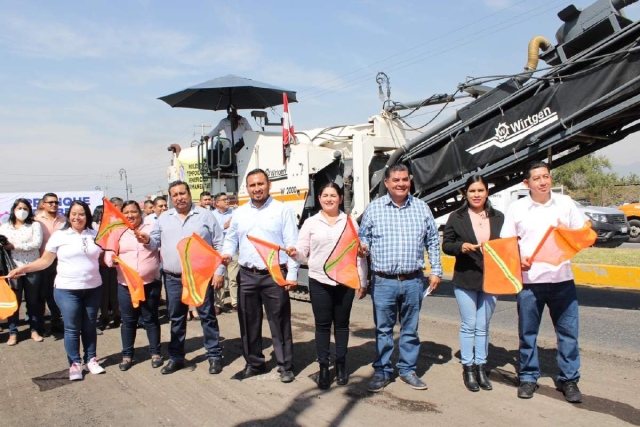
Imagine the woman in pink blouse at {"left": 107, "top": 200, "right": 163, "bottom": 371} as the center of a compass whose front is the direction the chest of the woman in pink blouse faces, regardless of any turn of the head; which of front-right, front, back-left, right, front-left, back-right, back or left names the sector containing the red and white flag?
back-left

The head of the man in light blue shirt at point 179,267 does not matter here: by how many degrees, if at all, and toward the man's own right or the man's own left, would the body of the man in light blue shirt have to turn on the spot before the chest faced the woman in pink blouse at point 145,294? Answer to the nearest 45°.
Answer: approximately 135° to the man's own right

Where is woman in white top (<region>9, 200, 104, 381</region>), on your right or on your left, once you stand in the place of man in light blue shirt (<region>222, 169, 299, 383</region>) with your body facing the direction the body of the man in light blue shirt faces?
on your right

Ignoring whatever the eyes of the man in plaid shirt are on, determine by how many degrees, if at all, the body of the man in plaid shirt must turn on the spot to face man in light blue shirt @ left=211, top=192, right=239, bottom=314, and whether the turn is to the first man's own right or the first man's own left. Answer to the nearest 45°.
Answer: approximately 135° to the first man's own right

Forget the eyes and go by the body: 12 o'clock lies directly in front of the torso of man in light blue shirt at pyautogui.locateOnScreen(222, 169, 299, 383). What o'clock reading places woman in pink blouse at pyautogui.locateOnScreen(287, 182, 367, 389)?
The woman in pink blouse is roughly at 10 o'clock from the man in light blue shirt.

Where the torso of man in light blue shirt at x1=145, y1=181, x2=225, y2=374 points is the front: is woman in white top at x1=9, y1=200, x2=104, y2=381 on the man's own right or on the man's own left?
on the man's own right

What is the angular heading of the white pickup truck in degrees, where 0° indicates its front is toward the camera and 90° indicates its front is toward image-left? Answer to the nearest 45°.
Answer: approximately 315°

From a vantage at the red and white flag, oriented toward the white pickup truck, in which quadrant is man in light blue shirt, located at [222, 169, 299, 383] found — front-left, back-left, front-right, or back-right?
back-right
